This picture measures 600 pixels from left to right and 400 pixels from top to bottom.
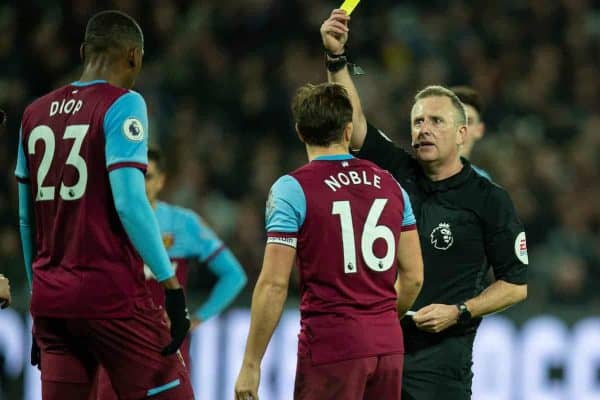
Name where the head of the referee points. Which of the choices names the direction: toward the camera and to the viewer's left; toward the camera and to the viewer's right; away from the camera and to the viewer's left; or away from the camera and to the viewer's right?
toward the camera and to the viewer's left

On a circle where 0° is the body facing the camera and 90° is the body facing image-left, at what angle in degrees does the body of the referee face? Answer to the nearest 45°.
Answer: approximately 45°

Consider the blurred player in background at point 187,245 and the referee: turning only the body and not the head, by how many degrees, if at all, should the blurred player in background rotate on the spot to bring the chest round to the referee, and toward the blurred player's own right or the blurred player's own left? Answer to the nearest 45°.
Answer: approximately 90° to the blurred player's own left
